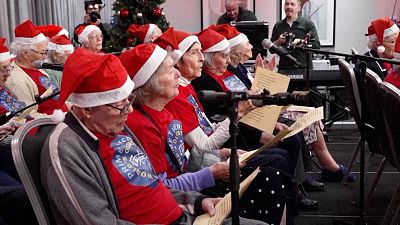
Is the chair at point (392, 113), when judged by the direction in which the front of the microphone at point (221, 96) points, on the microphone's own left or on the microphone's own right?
on the microphone's own right

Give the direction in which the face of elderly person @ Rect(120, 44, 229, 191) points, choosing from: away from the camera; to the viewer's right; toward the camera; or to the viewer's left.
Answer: to the viewer's right

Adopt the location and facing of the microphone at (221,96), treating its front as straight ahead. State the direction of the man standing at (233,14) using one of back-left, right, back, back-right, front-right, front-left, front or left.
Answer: right

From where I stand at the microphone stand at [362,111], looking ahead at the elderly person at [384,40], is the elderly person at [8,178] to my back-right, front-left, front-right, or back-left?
back-left

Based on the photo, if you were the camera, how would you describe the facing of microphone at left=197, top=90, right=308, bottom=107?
facing to the left of the viewer

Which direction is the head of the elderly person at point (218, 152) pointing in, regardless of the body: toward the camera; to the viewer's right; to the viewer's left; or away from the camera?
to the viewer's right

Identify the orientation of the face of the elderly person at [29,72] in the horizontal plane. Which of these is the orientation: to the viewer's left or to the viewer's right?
to the viewer's right

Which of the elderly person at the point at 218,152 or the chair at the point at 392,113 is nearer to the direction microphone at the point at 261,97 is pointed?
the elderly person

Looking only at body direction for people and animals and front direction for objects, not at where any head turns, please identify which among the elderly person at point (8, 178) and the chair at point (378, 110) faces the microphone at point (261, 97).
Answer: the elderly person

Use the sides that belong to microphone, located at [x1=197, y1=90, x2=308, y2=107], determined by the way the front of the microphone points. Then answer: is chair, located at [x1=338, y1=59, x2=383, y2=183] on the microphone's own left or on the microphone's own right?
on the microphone's own right

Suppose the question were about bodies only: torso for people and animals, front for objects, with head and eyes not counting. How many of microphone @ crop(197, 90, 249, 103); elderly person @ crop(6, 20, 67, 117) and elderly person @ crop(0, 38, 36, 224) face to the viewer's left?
1

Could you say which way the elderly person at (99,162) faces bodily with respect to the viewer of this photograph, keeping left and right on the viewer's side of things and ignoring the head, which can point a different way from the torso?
facing the viewer and to the right of the viewer
